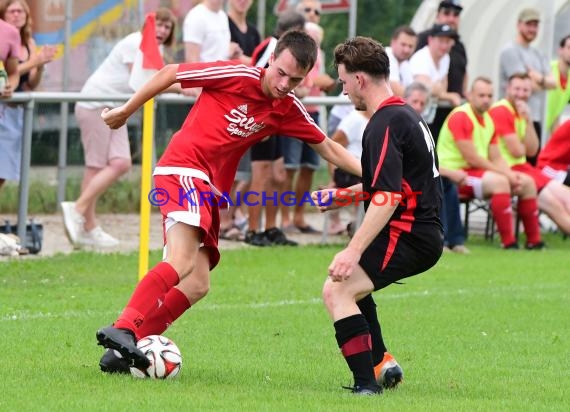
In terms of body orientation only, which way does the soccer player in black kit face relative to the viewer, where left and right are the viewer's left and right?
facing to the left of the viewer

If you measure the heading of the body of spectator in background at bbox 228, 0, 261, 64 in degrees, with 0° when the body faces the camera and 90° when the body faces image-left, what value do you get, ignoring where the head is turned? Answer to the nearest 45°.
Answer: approximately 0°

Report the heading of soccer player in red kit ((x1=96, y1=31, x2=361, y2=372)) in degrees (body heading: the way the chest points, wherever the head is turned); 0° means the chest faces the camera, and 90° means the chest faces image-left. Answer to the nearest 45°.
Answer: approximately 315°

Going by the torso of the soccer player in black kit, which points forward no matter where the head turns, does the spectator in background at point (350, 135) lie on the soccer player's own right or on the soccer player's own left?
on the soccer player's own right

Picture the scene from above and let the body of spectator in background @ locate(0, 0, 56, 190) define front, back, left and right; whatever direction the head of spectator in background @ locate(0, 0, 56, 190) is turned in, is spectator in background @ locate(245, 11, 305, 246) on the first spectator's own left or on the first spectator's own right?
on the first spectator's own left

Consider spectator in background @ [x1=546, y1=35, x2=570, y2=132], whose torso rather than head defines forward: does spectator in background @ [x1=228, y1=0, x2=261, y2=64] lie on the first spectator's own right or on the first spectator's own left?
on the first spectator's own right

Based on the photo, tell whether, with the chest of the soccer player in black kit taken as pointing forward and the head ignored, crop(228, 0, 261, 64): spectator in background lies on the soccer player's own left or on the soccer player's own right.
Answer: on the soccer player's own right

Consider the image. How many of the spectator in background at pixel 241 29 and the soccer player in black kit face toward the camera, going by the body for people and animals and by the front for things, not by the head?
1

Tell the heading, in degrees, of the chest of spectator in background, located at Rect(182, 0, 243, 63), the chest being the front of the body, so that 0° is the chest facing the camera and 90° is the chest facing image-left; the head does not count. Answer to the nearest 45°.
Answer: approximately 315°

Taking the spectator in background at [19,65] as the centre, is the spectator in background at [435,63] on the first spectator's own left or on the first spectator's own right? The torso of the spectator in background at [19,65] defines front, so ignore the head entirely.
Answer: on the first spectator's own left

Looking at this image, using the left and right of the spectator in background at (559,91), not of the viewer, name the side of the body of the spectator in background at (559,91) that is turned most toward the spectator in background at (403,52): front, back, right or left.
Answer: right
